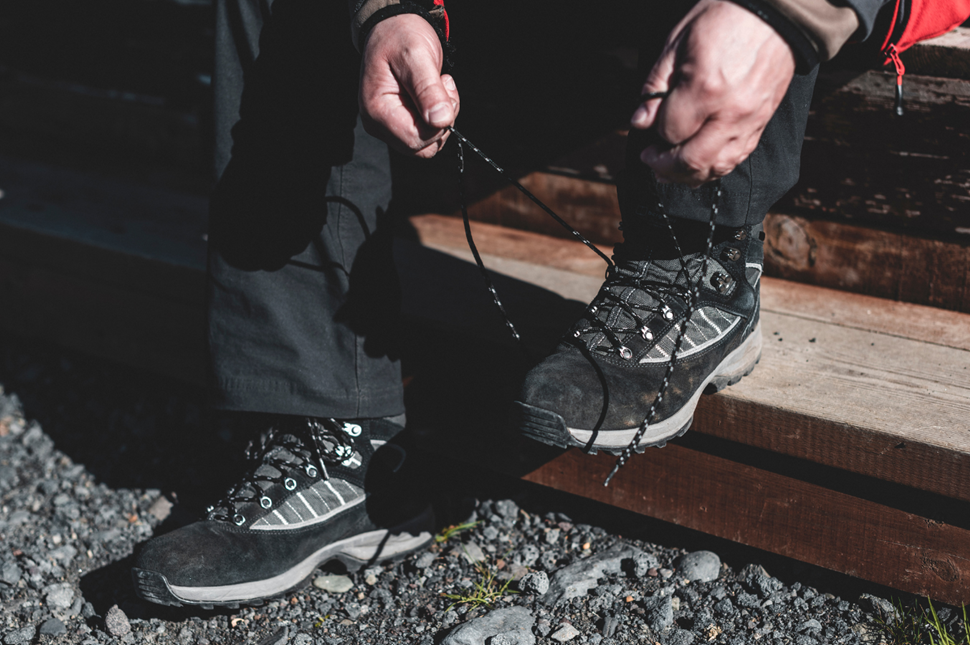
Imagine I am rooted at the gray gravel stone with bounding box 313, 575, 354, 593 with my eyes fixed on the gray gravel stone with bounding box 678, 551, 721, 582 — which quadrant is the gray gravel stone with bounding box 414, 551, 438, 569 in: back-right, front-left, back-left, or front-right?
front-left

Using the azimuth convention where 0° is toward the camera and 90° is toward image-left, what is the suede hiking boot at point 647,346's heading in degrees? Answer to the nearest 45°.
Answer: approximately 45°

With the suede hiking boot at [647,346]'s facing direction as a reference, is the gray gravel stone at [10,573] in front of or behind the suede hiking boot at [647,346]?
in front

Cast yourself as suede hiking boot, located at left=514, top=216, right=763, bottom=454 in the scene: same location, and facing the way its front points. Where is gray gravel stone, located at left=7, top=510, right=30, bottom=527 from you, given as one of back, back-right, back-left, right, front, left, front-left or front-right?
front-right

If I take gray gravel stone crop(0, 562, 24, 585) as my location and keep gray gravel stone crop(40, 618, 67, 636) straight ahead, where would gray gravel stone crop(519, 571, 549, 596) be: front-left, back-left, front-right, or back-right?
front-left

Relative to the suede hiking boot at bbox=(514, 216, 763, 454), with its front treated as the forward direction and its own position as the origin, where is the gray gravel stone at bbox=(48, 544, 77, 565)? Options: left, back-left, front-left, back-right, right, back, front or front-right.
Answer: front-right
